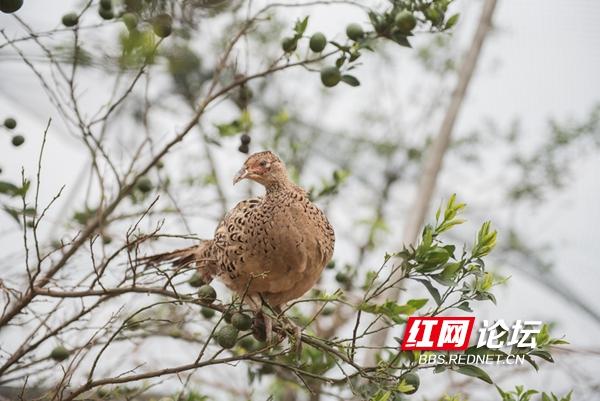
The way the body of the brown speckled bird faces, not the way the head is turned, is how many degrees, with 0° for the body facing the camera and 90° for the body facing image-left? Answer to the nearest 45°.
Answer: approximately 315°
